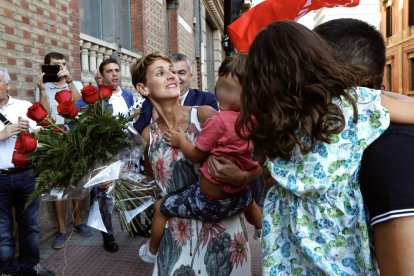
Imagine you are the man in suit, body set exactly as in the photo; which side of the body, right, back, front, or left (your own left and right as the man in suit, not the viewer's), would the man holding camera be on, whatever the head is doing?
right

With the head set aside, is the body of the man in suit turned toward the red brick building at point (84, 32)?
no

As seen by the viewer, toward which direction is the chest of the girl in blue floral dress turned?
away from the camera

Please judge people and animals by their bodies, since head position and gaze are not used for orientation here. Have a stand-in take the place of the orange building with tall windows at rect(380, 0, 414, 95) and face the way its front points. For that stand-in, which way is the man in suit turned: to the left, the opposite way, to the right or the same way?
to the left

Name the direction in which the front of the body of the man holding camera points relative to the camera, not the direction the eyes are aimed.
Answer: toward the camera

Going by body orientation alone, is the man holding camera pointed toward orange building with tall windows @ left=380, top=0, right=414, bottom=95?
no

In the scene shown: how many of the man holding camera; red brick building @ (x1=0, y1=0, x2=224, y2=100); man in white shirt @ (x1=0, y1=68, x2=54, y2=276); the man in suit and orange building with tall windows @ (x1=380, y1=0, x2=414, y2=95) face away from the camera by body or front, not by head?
0

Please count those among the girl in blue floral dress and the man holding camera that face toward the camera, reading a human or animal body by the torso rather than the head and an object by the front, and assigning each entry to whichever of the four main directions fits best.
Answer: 1

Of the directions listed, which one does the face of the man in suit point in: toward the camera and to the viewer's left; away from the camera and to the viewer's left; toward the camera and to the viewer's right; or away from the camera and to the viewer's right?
toward the camera and to the viewer's left

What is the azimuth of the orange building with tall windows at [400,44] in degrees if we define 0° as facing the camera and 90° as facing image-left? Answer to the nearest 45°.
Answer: approximately 45°
